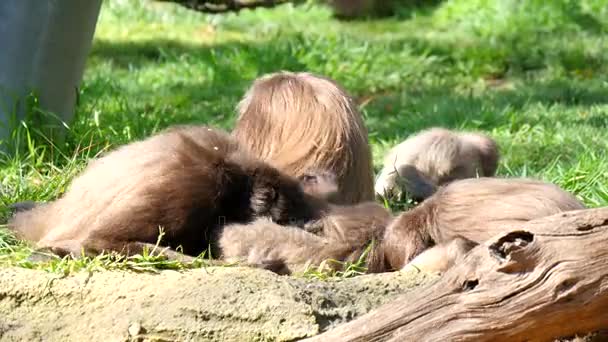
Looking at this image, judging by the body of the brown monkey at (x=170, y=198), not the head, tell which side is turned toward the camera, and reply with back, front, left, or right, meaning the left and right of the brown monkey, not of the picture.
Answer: right

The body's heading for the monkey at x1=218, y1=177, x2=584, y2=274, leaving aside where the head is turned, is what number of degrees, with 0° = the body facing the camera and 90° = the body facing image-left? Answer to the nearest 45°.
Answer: approximately 90°

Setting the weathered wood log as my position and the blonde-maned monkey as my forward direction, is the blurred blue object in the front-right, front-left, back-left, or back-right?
front-left

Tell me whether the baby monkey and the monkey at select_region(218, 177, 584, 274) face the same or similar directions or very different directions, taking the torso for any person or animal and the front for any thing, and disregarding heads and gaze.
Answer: same or similar directions

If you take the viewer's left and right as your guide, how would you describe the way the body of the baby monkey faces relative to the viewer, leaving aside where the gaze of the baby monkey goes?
facing to the left of the viewer

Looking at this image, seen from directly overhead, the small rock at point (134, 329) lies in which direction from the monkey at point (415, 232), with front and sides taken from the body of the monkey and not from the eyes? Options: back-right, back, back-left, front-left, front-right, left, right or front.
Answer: front-left

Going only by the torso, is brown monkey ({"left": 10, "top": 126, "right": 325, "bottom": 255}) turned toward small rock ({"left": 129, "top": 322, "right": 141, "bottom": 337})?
no

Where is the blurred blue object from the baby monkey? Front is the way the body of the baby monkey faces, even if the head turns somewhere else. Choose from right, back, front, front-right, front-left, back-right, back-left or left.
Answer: front

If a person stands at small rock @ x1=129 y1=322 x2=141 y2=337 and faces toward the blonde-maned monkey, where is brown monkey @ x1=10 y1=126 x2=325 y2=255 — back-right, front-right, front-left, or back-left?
front-left

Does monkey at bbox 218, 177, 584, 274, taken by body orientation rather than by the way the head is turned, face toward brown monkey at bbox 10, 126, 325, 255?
yes

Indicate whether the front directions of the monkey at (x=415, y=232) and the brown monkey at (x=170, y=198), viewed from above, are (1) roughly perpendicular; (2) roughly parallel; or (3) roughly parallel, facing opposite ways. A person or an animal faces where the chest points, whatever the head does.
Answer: roughly parallel, facing opposite ways

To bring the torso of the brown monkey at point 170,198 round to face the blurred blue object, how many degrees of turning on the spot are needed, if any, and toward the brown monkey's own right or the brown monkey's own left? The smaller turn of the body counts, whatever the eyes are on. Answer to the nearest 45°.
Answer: approximately 90° to the brown monkey's own left

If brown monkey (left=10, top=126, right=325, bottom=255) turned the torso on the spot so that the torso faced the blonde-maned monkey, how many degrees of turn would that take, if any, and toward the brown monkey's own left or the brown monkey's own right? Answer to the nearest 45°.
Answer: approximately 45° to the brown monkey's own left
